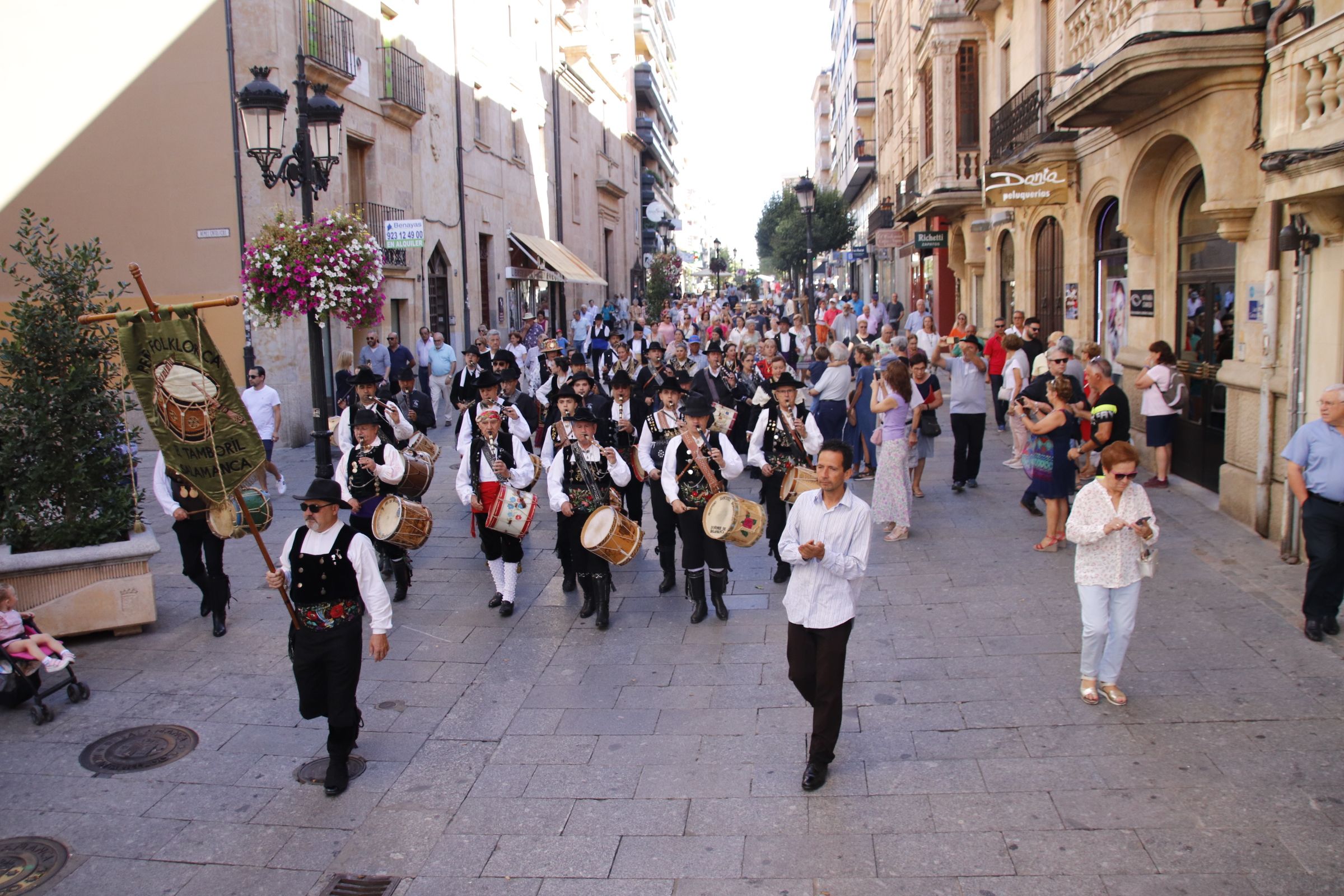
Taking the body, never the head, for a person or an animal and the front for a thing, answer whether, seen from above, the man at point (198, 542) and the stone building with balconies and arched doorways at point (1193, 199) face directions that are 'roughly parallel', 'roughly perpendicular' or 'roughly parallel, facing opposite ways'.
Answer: roughly perpendicular

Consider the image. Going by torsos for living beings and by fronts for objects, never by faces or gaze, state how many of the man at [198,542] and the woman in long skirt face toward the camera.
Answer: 1

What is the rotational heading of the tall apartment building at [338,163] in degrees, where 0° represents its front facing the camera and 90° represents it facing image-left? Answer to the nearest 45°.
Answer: approximately 315°

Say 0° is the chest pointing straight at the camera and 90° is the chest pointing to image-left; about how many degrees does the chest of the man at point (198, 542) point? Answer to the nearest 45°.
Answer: approximately 0°

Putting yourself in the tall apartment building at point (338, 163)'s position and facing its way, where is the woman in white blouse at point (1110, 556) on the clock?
The woman in white blouse is roughly at 1 o'clock from the tall apartment building.

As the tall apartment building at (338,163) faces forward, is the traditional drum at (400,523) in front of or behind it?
in front

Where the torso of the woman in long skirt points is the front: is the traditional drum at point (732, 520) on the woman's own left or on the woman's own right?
on the woman's own left

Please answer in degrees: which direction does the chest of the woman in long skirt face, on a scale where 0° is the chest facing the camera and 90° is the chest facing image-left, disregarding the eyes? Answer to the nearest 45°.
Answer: approximately 90°
